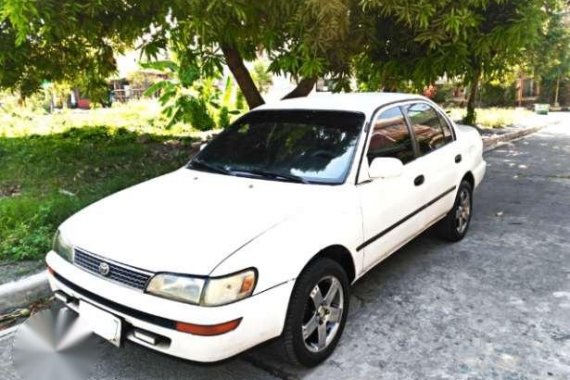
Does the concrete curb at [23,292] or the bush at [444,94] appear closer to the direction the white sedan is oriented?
the concrete curb

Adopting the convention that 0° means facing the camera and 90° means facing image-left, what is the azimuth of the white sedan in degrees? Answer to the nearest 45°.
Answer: approximately 45°

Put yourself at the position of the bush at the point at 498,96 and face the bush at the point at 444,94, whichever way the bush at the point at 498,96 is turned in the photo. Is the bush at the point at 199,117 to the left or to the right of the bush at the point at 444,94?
left

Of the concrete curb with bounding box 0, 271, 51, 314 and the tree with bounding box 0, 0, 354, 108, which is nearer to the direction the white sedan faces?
the concrete curb

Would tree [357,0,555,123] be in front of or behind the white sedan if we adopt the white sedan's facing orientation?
behind

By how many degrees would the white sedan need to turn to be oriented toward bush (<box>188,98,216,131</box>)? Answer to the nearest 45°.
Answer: approximately 135° to its right

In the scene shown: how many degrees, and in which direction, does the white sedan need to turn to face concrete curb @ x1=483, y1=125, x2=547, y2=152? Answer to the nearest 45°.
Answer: approximately 180°

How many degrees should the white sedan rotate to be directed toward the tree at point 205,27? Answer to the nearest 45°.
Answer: approximately 135° to its right

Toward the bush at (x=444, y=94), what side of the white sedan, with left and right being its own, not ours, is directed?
back

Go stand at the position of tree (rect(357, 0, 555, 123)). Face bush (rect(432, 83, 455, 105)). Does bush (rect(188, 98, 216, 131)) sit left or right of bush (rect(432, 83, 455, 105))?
left

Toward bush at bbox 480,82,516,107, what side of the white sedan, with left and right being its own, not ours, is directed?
back

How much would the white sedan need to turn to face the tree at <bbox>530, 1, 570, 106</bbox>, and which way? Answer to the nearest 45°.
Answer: approximately 180°

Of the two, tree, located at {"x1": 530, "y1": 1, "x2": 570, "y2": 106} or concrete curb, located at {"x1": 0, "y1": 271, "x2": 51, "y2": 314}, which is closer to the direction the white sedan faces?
the concrete curb
